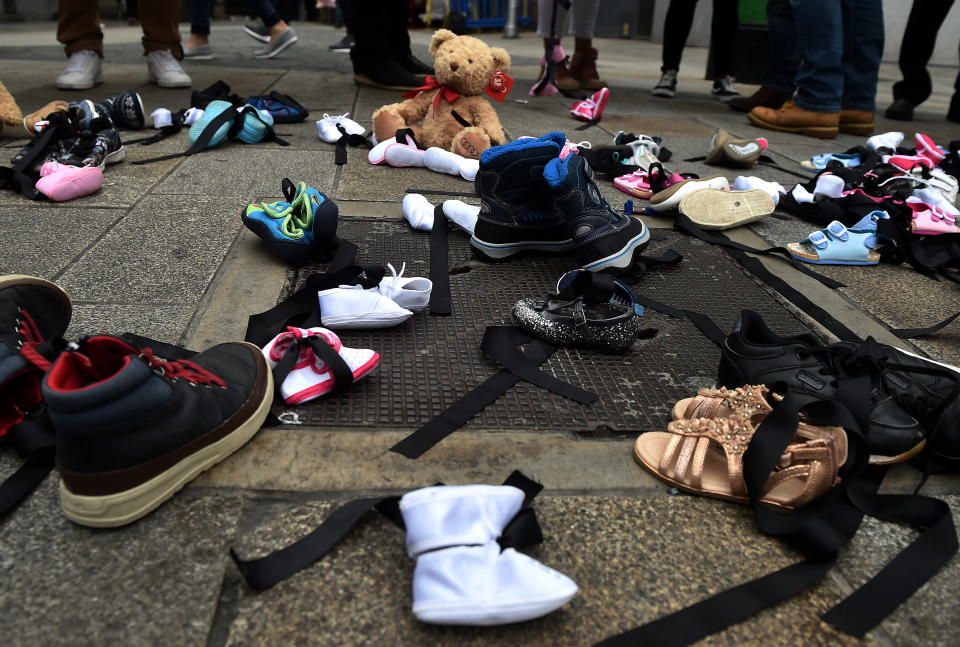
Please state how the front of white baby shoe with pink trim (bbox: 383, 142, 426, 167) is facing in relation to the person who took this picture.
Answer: facing to the left of the viewer

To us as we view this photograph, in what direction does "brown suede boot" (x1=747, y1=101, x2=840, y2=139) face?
facing to the left of the viewer

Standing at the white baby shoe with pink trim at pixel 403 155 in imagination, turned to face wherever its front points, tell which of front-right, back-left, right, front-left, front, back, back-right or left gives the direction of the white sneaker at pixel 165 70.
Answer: front-right

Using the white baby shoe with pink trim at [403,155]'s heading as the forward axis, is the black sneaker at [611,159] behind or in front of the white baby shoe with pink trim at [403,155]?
behind

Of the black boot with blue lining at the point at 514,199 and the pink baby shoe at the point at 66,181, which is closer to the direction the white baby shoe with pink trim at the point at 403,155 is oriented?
the pink baby shoe

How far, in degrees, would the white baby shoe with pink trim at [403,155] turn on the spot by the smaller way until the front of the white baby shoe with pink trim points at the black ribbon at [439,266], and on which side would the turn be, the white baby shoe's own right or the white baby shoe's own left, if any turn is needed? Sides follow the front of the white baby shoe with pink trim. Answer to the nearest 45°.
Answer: approximately 90° to the white baby shoe's own left

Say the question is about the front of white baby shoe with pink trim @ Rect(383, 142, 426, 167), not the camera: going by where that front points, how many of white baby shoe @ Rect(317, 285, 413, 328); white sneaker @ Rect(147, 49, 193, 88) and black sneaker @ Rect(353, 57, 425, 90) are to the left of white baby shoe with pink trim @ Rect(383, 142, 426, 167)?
1
